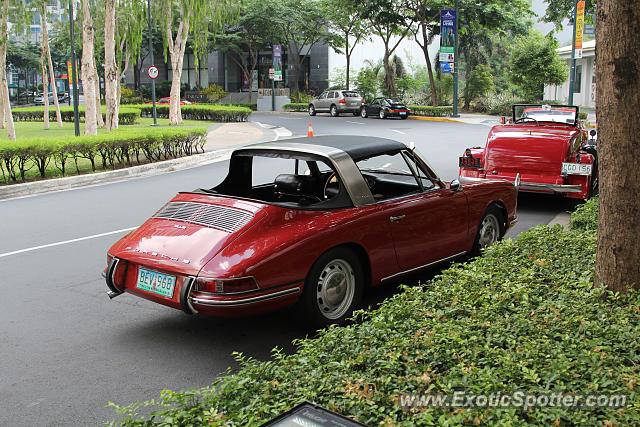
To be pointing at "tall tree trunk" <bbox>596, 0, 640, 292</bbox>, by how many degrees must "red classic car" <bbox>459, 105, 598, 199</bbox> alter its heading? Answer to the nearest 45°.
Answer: approximately 180°

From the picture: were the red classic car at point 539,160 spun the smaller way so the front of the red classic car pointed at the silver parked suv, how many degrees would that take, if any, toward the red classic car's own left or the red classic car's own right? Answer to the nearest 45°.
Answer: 0° — it already faces it

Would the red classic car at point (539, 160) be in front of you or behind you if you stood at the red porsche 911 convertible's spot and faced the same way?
in front

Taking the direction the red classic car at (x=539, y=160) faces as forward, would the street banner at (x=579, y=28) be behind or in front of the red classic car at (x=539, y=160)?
in front

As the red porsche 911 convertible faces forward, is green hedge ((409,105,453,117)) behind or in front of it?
in front

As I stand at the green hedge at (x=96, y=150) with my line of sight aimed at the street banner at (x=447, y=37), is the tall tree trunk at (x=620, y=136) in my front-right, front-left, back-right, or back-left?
back-right

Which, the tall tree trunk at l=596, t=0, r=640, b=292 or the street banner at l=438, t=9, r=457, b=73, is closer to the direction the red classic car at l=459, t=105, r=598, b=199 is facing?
the street banner

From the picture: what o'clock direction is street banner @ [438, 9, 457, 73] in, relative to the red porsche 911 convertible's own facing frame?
The street banner is roughly at 11 o'clock from the red porsche 911 convertible.

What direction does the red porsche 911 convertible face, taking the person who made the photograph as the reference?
facing away from the viewer and to the right of the viewer

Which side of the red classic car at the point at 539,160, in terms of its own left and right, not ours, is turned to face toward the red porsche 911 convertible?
back

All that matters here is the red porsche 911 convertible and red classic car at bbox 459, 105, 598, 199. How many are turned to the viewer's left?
0

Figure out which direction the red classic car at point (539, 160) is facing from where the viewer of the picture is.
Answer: facing away from the viewer

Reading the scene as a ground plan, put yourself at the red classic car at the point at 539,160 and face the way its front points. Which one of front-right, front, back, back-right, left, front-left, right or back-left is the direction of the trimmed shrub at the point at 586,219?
back

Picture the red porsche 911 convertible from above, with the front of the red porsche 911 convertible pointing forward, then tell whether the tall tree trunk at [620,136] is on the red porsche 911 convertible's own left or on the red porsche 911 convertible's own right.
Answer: on the red porsche 911 convertible's own right
